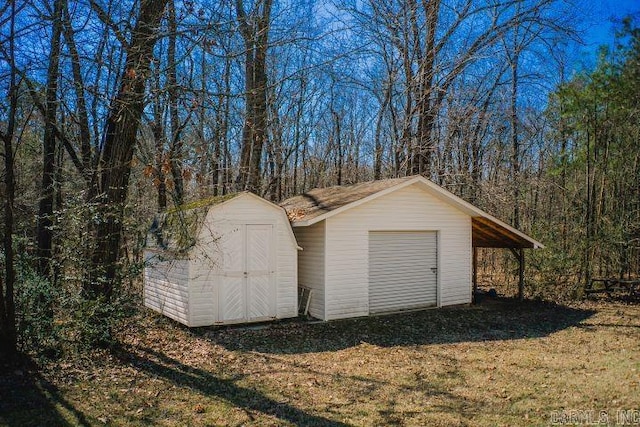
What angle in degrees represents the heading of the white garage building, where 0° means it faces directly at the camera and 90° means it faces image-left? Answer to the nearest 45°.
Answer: approximately 315°

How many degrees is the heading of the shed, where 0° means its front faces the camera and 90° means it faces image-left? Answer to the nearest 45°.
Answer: approximately 315°

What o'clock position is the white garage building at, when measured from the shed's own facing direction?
The white garage building is roughly at 10 o'clock from the shed.

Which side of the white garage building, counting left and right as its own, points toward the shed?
right
